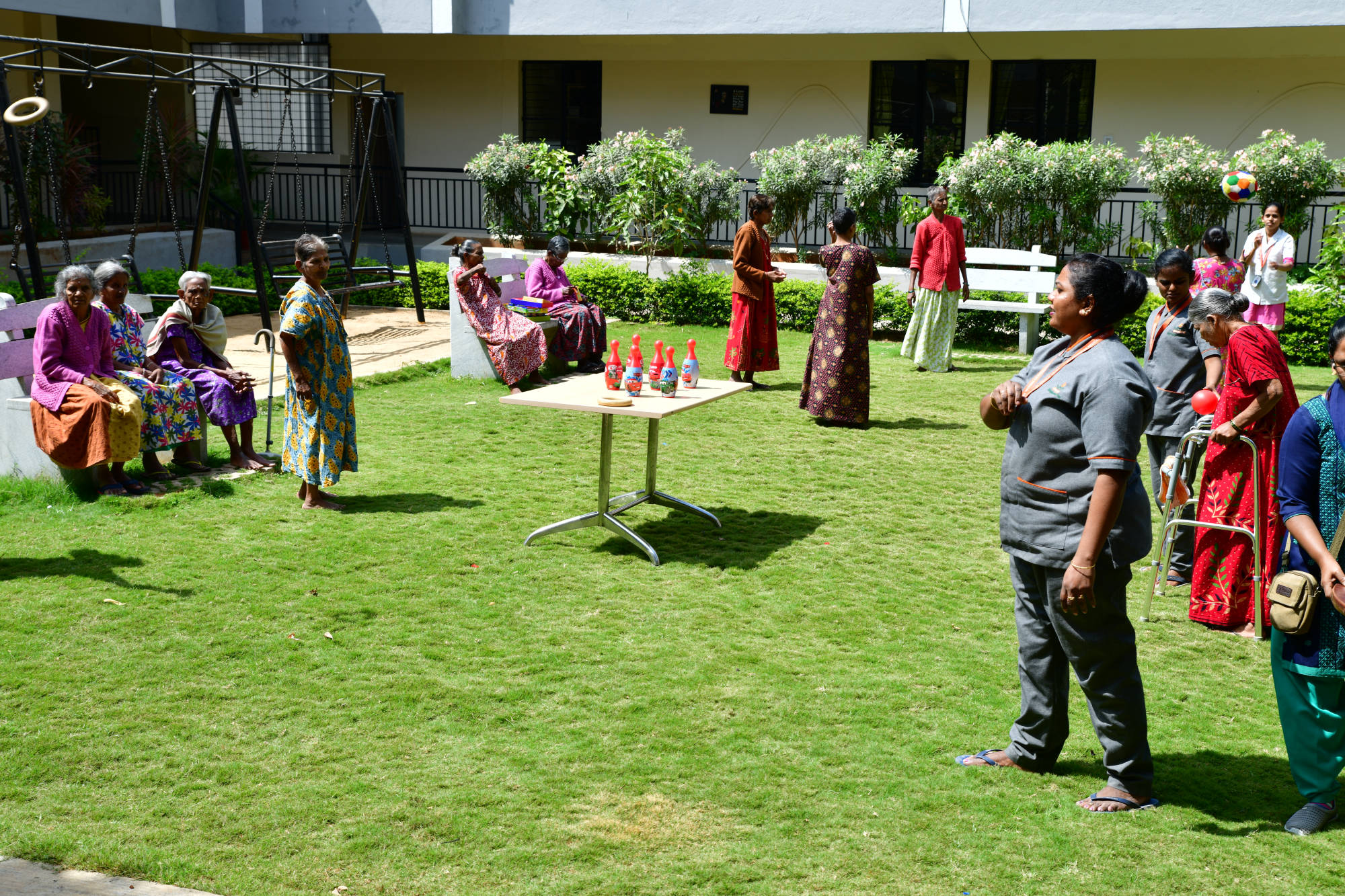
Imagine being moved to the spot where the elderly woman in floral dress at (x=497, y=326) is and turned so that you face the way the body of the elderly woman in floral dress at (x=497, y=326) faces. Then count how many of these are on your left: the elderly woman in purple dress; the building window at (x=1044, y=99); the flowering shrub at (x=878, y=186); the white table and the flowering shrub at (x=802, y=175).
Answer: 3

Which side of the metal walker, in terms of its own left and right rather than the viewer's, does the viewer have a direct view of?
left

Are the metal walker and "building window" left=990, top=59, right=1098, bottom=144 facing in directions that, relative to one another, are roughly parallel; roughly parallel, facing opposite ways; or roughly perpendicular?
roughly perpendicular

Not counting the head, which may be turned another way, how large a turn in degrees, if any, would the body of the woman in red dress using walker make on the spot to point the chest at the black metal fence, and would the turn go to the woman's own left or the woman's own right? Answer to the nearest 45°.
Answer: approximately 45° to the woman's own right

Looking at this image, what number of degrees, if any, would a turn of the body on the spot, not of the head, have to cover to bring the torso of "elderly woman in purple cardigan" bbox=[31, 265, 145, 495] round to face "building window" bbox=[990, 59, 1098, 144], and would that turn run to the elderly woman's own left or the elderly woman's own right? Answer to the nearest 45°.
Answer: approximately 90° to the elderly woman's own left

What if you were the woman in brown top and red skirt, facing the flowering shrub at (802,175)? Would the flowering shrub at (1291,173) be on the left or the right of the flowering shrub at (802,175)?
right

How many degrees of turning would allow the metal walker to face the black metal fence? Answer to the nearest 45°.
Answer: approximately 45° to its right

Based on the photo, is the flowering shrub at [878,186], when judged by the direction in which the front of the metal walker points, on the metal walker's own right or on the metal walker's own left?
on the metal walker's own right

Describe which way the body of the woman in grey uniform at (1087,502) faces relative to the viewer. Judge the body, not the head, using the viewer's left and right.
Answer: facing to the left of the viewer
